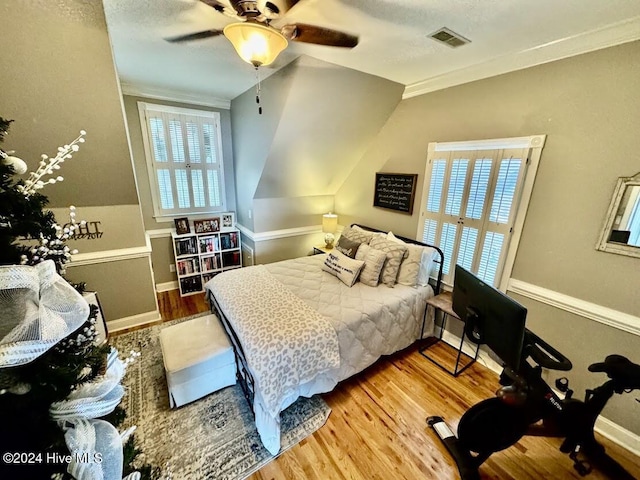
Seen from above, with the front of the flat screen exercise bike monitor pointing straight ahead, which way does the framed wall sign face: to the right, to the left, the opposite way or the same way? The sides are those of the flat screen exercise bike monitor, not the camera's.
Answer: the opposite way

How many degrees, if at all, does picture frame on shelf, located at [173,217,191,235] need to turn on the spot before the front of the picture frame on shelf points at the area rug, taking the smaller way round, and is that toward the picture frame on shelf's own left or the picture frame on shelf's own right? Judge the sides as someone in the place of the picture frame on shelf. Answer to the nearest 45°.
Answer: approximately 45° to the picture frame on shelf's own right

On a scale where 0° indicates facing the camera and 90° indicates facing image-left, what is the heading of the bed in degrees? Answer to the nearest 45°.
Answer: approximately 45°

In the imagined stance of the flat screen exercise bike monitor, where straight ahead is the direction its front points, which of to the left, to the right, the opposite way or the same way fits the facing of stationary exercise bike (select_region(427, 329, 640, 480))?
the opposite way

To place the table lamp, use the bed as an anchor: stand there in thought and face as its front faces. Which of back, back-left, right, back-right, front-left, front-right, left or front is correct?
back-right
